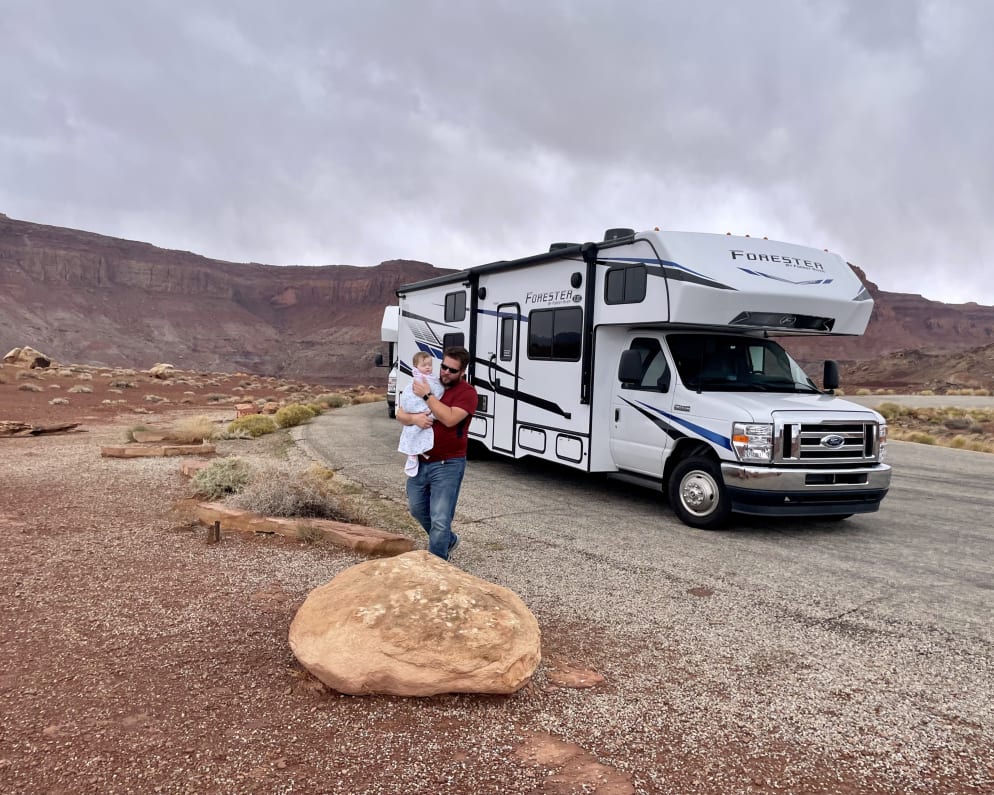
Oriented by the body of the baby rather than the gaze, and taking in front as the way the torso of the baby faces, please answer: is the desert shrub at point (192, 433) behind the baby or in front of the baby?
behind

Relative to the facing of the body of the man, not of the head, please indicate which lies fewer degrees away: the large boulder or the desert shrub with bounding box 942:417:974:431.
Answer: the large boulder

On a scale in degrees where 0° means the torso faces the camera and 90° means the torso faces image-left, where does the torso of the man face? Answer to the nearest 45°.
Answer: approximately 45°

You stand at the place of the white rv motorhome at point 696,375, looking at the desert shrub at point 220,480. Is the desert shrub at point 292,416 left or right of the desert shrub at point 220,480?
right

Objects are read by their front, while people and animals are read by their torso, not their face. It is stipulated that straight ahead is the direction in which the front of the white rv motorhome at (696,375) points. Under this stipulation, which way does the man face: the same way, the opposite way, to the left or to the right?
to the right

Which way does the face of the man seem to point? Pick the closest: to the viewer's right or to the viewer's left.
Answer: to the viewer's left

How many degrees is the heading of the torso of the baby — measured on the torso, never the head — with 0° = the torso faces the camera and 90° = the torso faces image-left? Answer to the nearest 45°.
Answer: approximately 315°

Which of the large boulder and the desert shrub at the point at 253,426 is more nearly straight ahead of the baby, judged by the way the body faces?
the large boulder

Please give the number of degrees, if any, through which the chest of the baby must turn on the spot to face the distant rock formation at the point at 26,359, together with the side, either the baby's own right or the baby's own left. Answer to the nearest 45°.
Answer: approximately 180°

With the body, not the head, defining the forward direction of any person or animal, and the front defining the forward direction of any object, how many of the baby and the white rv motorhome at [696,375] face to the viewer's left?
0

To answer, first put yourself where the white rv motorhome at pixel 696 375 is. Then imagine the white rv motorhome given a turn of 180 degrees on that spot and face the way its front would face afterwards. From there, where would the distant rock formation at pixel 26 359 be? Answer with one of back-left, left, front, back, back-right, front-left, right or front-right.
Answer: front
